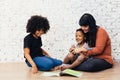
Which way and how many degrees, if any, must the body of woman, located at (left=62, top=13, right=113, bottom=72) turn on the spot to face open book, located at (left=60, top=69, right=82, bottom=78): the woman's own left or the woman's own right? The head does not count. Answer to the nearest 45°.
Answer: approximately 45° to the woman's own left

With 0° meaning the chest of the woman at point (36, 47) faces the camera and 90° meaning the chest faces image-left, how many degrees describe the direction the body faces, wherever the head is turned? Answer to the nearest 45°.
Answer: approximately 315°

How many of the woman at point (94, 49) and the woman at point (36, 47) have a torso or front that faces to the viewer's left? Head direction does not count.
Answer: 1

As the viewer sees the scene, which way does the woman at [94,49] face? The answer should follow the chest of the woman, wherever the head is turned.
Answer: to the viewer's left

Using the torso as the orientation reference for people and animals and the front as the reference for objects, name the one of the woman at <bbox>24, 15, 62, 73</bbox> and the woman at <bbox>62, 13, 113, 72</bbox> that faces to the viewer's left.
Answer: the woman at <bbox>62, 13, 113, 72</bbox>

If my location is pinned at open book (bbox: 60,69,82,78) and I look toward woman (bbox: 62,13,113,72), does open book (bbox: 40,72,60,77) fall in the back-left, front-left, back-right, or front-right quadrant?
back-left

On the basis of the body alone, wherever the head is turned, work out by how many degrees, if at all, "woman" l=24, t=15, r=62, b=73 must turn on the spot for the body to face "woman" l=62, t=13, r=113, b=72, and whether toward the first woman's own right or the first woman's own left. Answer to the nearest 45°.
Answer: approximately 45° to the first woman's own left
